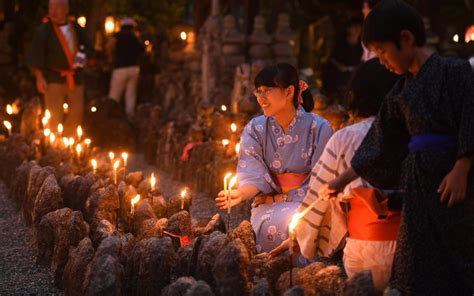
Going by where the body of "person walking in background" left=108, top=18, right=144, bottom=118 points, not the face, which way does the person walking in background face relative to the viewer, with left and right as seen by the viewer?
facing away from the viewer

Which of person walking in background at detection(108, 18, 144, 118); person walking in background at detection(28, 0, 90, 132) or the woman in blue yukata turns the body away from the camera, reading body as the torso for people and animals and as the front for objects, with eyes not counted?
person walking in background at detection(108, 18, 144, 118)

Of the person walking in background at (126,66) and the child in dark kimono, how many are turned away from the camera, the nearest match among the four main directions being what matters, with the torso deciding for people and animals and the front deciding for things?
1

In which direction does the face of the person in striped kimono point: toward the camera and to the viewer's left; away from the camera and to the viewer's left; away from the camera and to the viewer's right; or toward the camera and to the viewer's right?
away from the camera and to the viewer's left

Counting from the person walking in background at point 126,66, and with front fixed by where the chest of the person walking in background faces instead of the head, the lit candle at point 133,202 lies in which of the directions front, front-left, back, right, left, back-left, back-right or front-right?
back

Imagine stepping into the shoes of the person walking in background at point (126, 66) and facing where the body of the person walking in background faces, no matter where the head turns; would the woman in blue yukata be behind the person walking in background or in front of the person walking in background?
behind

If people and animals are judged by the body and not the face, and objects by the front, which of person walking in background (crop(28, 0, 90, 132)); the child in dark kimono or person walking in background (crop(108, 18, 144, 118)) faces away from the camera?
person walking in background (crop(108, 18, 144, 118))

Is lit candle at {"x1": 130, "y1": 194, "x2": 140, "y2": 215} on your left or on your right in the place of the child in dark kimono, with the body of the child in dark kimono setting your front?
on your right
